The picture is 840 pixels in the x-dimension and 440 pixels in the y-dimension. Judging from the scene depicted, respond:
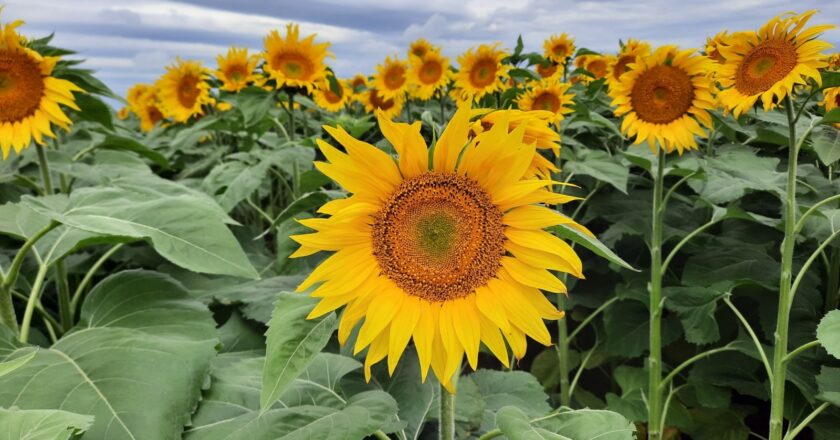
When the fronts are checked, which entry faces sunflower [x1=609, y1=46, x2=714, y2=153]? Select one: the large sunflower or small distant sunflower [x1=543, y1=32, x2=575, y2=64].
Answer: the small distant sunflower

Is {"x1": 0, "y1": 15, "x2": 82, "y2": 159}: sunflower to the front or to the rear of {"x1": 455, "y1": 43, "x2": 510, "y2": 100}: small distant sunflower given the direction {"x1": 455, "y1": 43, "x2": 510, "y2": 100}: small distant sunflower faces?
to the front

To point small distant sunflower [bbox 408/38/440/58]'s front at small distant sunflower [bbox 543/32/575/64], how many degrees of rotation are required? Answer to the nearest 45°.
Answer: approximately 135° to its left

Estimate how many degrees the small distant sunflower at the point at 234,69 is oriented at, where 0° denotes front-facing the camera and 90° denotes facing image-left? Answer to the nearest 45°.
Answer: approximately 0°

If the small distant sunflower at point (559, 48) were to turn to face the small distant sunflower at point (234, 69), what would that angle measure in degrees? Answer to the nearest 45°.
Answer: approximately 45° to its right

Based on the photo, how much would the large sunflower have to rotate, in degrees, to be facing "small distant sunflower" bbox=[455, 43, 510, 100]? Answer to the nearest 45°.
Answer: approximately 180°

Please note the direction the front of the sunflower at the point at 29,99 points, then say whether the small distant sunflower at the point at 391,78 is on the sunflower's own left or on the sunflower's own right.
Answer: on the sunflower's own left

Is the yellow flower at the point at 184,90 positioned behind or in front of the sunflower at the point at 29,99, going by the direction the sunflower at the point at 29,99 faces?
behind

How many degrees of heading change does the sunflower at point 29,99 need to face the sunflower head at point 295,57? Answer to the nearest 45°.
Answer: approximately 135° to its left
